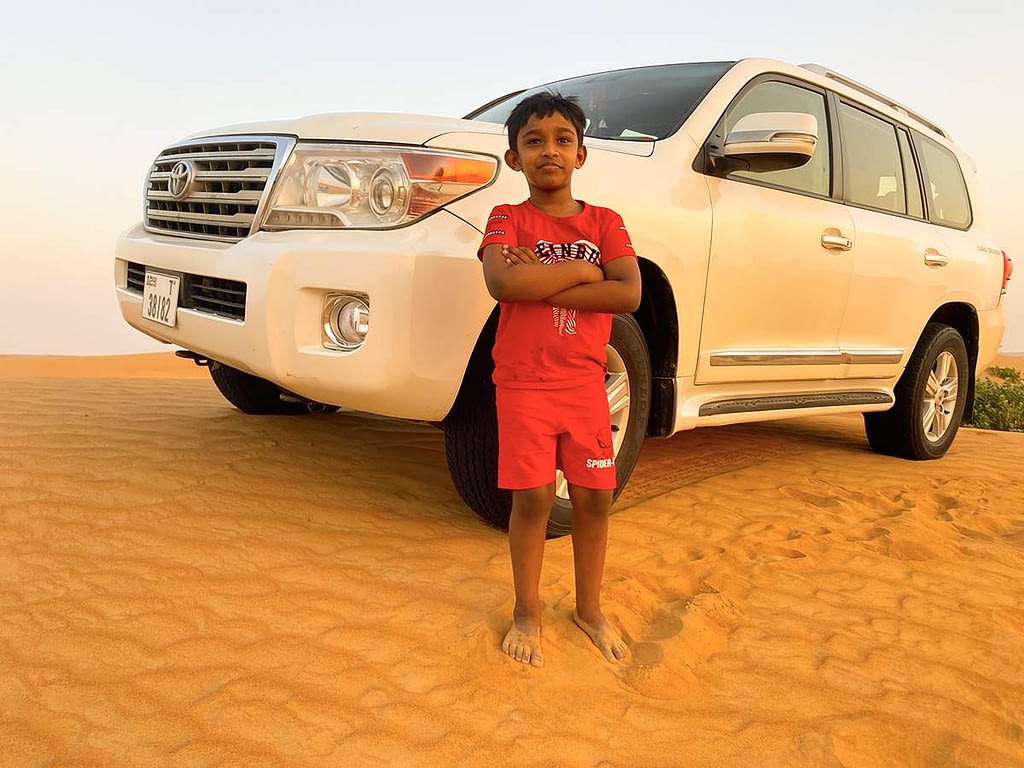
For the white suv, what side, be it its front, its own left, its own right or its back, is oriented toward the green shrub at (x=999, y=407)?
back

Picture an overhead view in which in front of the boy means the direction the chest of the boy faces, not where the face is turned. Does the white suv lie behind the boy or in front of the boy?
behind

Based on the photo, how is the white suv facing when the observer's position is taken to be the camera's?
facing the viewer and to the left of the viewer

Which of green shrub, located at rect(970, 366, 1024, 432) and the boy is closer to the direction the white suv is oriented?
the boy

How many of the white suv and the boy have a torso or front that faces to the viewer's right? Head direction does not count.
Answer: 0

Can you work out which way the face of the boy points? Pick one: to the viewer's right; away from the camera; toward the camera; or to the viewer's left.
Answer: toward the camera

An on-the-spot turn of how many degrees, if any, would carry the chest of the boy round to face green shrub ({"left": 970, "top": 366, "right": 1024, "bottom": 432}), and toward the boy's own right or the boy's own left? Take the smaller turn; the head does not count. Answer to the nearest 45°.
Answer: approximately 135° to the boy's own left

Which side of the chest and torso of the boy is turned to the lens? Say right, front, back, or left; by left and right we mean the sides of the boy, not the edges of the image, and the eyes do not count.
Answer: front
